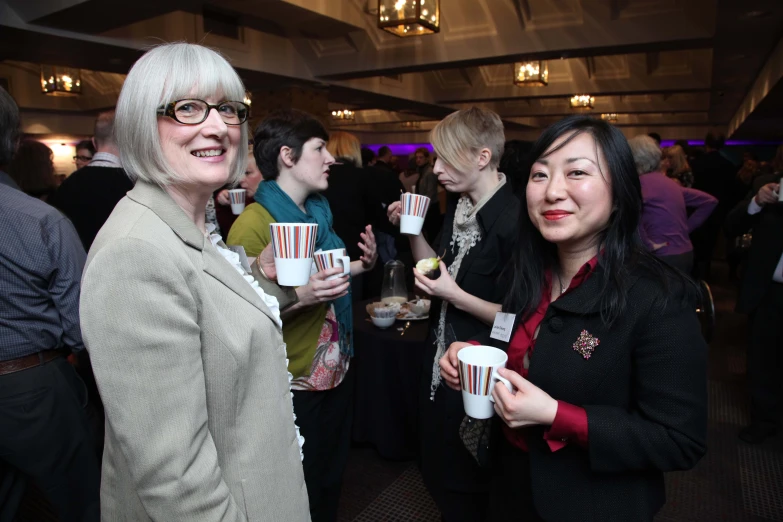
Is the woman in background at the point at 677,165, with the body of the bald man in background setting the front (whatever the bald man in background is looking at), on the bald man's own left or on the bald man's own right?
on the bald man's own right

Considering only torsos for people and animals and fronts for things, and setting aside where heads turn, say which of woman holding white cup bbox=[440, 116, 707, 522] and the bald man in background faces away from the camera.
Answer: the bald man in background

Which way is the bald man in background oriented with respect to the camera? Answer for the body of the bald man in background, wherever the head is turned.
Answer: away from the camera

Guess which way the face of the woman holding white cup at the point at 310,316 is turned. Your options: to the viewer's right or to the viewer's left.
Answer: to the viewer's right

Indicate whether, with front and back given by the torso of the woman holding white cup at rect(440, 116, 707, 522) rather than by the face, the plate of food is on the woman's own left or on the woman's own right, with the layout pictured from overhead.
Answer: on the woman's own right

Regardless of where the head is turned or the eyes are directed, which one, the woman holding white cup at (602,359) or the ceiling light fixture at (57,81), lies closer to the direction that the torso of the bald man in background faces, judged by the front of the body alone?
the ceiling light fixture

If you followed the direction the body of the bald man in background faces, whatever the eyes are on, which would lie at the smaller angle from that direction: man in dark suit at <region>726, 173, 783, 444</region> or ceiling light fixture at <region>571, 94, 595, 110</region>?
the ceiling light fixture

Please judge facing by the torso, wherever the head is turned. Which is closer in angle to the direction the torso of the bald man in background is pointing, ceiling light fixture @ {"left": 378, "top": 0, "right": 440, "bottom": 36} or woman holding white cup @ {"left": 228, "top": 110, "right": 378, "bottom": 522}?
the ceiling light fixture

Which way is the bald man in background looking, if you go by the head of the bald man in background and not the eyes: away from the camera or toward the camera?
away from the camera

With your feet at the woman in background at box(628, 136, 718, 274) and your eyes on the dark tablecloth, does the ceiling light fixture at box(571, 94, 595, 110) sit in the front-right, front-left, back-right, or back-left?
back-right

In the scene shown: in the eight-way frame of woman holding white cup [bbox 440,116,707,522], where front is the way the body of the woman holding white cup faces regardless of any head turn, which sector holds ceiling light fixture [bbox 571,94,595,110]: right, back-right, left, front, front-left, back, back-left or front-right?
back-right

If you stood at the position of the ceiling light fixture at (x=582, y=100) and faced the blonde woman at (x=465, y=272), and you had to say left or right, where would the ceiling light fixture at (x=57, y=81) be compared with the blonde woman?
right
